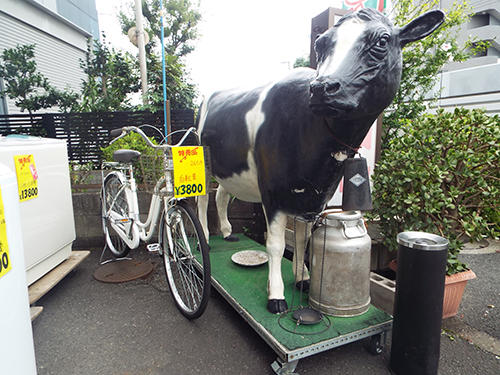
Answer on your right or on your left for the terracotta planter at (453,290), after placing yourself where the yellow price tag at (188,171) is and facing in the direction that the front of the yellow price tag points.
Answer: on your left

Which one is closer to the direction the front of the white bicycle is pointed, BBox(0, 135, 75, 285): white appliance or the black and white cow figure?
the black and white cow figure

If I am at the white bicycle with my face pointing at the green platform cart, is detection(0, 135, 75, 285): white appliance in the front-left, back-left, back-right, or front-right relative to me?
back-right

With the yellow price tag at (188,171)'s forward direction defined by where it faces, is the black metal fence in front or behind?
behind

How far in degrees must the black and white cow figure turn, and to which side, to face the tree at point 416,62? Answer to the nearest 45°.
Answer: approximately 90° to its left

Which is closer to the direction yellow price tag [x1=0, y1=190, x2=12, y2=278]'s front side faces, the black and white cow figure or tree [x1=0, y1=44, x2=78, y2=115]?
the black and white cow figure

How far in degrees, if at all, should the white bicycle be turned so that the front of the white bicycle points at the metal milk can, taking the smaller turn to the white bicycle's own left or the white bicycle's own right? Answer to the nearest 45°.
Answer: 0° — it already faces it

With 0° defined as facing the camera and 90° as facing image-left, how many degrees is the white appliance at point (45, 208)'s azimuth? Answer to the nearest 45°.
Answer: approximately 315°
